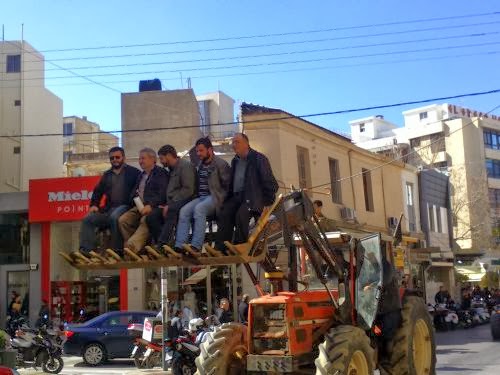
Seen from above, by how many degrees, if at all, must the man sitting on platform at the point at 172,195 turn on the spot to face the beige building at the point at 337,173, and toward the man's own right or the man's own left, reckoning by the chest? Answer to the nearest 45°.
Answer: approximately 135° to the man's own right

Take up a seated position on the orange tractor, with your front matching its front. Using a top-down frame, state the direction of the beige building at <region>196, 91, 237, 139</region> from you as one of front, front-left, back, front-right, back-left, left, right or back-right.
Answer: back-right

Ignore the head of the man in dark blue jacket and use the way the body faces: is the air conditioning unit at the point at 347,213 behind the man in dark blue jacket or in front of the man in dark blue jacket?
behind

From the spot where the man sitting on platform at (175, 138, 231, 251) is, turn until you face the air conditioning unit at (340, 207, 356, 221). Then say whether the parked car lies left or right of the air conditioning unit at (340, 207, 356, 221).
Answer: left

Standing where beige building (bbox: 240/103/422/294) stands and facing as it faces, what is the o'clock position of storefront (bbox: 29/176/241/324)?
The storefront is roughly at 4 o'clock from the beige building.

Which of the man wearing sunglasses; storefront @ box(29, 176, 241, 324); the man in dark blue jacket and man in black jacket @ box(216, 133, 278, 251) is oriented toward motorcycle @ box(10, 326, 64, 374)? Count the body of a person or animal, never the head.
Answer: the storefront

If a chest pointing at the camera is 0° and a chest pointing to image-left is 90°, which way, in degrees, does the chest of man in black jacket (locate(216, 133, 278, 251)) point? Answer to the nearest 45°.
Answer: approximately 45°

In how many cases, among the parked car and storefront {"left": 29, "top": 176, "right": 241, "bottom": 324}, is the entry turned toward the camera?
1
